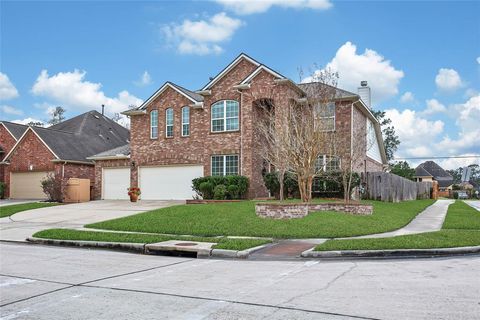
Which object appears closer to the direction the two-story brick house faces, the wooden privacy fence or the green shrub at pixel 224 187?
the green shrub

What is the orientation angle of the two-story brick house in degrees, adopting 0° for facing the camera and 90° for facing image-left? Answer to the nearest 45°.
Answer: approximately 0°

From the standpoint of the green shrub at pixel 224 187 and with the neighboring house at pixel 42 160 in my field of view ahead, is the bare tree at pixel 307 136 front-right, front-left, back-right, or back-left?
back-left

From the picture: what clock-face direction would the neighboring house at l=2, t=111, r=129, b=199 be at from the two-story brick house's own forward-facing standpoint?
The neighboring house is roughly at 4 o'clock from the two-story brick house.

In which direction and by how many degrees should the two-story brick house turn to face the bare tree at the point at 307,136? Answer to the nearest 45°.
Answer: approximately 45° to its left

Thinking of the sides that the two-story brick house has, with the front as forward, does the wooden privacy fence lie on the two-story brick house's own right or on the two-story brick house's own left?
on the two-story brick house's own left

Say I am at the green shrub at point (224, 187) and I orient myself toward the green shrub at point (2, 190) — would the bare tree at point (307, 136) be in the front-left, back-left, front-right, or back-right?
back-left

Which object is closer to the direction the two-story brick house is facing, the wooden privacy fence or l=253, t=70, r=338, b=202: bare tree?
the bare tree

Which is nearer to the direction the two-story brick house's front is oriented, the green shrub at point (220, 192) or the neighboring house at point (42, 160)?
the green shrub

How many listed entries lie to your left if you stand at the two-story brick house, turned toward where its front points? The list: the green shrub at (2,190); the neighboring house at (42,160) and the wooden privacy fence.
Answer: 1

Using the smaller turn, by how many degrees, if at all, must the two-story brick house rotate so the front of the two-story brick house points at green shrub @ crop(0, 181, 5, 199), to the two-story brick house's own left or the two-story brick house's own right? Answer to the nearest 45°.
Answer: approximately 45° to the two-story brick house's own right
